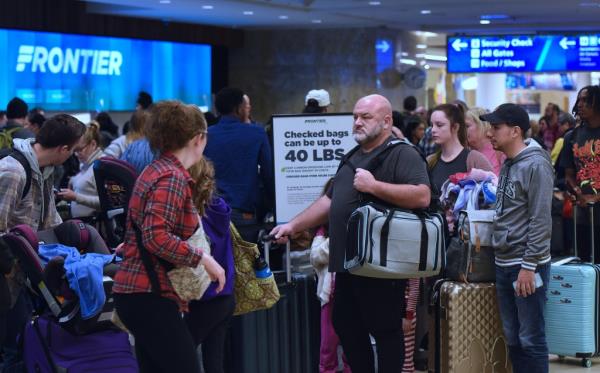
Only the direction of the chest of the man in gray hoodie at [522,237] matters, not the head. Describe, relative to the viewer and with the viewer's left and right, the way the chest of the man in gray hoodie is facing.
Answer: facing to the left of the viewer

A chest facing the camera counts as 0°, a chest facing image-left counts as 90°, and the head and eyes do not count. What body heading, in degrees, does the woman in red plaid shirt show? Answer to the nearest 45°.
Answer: approximately 270°

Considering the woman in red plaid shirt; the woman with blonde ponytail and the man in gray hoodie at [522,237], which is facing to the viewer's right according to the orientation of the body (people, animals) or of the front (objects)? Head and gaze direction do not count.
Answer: the woman in red plaid shirt

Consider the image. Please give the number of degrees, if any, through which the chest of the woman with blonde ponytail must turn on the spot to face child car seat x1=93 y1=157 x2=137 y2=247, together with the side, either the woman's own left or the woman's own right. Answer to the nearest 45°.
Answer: approximately 90° to the woman's own left

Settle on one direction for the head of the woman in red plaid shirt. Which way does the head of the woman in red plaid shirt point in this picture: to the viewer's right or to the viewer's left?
to the viewer's right

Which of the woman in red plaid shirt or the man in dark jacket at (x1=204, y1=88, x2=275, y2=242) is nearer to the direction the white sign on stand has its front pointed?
the woman in red plaid shirt

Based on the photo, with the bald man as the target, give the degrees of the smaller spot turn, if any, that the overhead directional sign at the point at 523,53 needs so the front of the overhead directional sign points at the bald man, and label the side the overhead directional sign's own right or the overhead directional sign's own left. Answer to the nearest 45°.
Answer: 0° — it already faces them

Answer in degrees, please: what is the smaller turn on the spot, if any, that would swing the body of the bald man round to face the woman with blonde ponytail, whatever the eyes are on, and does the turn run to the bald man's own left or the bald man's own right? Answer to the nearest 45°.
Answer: approximately 90° to the bald man's own right

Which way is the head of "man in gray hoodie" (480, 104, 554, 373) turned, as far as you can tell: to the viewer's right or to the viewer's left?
to the viewer's left
